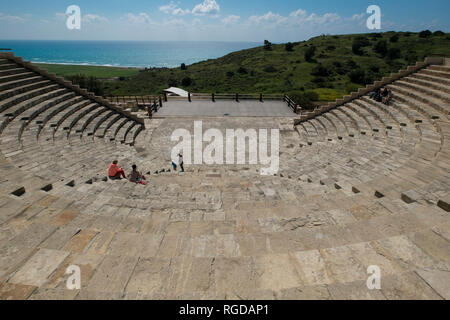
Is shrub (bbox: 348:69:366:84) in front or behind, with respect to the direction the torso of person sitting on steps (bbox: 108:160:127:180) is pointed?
in front

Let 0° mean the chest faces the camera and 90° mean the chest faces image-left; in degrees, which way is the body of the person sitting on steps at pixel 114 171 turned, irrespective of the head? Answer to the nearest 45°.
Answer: approximately 225°

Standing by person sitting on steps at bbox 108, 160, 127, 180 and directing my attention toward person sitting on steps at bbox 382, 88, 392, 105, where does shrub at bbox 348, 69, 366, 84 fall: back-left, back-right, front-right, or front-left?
front-left
